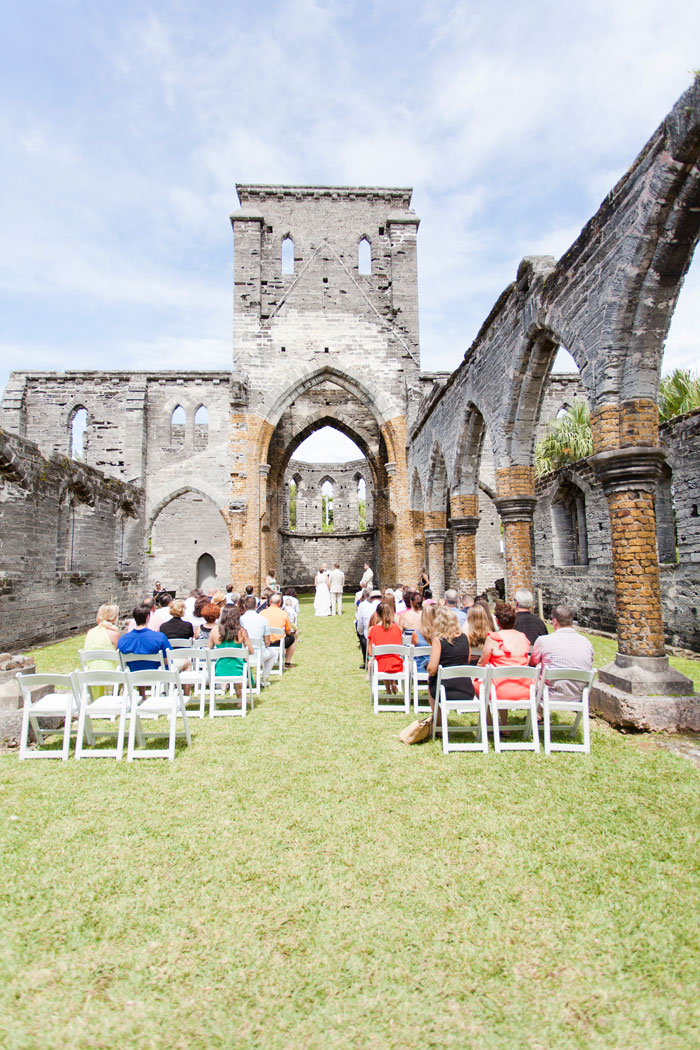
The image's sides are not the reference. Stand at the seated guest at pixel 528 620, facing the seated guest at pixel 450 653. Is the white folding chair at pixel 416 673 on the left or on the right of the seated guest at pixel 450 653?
right

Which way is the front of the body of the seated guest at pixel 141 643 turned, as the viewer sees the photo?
away from the camera

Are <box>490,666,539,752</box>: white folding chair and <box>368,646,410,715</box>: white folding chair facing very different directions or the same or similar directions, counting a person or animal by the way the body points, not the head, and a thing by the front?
same or similar directions

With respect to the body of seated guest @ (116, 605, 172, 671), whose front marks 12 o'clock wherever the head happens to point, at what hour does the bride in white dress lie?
The bride in white dress is roughly at 1 o'clock from the seated guest.

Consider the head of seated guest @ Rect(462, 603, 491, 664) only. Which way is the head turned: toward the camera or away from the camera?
away from the camera

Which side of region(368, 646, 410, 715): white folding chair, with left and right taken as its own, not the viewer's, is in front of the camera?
back

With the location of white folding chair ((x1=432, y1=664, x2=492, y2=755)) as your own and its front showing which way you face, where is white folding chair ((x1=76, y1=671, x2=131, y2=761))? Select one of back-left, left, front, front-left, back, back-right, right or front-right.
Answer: left

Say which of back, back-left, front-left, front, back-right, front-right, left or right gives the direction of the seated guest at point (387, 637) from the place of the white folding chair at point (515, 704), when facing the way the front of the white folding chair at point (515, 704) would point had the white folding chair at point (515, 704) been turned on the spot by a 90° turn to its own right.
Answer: back-left

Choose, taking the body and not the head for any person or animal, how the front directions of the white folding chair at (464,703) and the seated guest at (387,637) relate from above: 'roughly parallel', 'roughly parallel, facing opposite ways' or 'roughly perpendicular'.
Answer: roughly parallel

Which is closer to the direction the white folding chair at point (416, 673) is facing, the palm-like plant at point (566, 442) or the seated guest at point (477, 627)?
the palm-like plant

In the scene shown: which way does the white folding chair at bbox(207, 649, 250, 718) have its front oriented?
away from the camera

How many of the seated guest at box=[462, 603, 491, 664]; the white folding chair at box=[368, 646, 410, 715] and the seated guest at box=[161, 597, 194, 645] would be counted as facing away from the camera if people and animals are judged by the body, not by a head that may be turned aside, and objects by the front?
3

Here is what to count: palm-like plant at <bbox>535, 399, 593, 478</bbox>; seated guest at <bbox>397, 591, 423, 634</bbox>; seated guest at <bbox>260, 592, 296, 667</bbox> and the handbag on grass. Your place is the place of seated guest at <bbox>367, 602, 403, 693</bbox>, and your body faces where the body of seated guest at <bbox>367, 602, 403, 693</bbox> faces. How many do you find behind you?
1

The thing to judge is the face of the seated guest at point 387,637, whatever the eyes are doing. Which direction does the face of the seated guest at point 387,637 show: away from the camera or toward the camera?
away from the camera

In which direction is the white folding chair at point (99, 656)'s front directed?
away from the camera

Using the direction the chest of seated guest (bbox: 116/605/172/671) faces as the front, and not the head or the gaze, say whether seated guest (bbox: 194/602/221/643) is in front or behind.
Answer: in front

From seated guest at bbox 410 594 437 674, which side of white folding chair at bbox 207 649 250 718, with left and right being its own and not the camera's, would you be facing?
right
